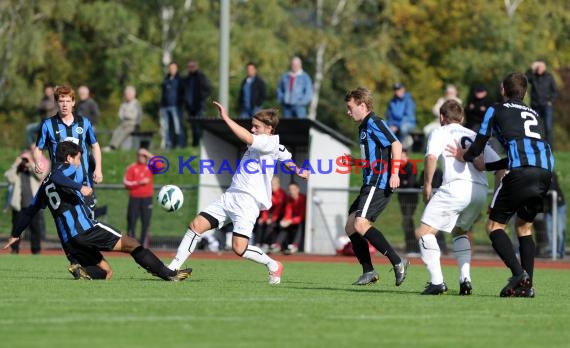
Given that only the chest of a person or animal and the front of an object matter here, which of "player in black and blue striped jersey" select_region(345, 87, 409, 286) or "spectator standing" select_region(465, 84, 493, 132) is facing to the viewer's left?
the player in black and blue striped jersey

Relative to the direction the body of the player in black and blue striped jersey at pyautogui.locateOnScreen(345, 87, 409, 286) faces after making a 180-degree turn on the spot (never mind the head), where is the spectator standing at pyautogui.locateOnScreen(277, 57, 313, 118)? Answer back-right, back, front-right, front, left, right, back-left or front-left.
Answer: left

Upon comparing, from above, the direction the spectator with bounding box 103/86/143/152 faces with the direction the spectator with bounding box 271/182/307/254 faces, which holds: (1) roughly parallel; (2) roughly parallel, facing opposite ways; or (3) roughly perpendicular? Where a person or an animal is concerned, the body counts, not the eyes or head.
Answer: roughly parallel

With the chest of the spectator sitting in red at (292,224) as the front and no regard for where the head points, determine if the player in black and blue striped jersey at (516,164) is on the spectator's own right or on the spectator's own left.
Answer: on the spectator's own left

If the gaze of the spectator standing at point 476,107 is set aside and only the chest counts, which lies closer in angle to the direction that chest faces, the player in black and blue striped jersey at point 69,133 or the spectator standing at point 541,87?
the player in black and blue striped jersey

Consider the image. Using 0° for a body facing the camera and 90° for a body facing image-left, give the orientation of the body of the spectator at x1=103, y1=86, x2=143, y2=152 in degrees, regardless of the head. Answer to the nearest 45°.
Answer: approximately 45°

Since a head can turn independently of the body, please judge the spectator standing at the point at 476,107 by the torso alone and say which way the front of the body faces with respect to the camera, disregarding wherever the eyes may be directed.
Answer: toward the camera

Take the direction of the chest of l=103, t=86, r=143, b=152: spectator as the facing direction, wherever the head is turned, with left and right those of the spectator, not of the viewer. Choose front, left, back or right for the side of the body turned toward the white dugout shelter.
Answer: left

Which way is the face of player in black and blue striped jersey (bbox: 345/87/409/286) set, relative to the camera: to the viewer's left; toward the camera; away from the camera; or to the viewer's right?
to the viewer's left

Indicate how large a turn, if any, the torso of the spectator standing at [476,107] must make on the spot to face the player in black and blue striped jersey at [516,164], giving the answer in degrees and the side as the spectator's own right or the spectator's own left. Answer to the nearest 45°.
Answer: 0° — they already face them

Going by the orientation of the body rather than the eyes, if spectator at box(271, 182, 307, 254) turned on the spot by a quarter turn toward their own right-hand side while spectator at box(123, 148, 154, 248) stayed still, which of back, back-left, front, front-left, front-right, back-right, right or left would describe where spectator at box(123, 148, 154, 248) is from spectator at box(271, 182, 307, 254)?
front-left

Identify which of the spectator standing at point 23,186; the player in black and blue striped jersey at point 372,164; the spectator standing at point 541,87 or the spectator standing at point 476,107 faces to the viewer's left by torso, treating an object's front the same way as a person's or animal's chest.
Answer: the player in black and blue striped jersey
